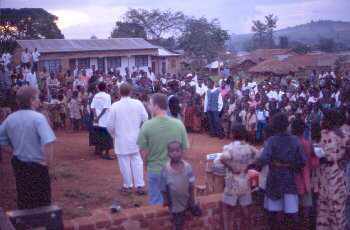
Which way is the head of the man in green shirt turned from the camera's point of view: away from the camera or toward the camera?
away from the camera

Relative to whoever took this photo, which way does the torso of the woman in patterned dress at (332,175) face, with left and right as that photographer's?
facing away from the viewer

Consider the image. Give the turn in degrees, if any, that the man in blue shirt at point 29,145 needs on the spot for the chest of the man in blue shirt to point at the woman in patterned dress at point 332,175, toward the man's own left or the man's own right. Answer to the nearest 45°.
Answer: approximately 45° to the man's own right

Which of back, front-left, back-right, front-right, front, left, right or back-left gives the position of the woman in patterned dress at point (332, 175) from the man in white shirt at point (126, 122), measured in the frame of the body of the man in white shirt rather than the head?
back-right

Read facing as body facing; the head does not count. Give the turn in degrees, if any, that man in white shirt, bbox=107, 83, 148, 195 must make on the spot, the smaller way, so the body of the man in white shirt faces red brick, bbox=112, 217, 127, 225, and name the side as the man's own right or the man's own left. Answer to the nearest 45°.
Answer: approximately 180°

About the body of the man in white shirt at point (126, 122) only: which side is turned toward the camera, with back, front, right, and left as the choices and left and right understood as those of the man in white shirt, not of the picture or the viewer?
back

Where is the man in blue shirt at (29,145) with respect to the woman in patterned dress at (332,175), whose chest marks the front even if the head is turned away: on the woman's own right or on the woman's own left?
on the woman's own left

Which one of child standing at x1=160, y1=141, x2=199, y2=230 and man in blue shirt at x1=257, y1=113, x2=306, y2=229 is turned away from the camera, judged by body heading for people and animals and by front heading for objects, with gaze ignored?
the man in blue shirt

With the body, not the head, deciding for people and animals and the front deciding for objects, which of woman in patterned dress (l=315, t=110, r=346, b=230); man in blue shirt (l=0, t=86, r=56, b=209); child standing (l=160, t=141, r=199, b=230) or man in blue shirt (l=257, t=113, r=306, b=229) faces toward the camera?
the child standing

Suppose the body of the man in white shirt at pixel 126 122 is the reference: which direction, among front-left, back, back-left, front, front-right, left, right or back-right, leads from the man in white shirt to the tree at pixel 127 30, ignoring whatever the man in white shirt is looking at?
front

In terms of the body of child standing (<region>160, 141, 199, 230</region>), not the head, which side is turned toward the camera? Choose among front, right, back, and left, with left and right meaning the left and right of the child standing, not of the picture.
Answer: front

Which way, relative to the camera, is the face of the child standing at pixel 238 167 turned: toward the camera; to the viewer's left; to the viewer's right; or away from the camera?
away from the camera

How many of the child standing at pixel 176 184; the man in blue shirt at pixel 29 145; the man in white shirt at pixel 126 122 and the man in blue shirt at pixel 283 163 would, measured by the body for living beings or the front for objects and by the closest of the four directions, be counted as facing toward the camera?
1
